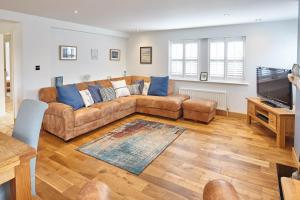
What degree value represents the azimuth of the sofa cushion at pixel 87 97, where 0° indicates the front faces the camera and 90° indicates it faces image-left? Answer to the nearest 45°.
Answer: approximately 315°

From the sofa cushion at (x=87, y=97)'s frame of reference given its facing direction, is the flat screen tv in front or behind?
in front

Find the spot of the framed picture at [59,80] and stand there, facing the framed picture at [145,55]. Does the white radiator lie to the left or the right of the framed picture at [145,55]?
right

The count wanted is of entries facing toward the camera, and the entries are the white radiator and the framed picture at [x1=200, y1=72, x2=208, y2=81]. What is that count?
2

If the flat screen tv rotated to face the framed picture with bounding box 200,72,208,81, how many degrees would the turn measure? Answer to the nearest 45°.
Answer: approximately 90° to its right

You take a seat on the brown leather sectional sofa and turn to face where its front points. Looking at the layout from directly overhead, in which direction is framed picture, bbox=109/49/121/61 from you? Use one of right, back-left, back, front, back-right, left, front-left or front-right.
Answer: back-left

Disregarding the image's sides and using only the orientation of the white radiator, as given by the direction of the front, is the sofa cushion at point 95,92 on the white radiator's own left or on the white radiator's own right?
on the white radiator's own right
